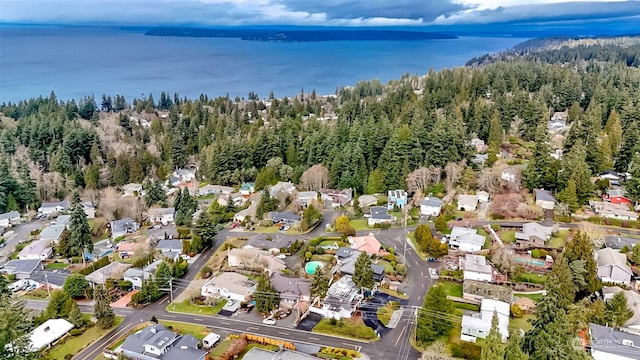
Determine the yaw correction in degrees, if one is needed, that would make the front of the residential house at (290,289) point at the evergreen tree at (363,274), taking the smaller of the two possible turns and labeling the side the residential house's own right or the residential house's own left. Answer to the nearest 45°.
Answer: approximately 90° to the residential house's own left

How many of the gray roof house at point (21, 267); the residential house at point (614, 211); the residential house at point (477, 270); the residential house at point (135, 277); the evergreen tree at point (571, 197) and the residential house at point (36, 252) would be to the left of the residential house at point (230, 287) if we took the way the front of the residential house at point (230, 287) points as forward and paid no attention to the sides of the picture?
3

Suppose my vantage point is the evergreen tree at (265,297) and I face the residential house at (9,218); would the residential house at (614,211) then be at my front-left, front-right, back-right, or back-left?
back-right

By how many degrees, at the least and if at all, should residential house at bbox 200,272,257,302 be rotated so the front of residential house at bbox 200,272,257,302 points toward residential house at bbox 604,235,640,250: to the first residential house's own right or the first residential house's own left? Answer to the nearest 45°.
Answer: approximately 90° to the first residential house's own left

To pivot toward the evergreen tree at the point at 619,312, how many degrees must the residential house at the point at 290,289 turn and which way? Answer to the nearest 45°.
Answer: approximately 90° to its left

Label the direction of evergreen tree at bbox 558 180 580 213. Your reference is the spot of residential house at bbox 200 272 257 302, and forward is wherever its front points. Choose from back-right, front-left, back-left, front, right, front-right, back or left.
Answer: left

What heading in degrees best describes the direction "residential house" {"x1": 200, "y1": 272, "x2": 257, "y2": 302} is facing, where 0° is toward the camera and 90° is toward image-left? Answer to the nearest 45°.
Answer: approximately 0°

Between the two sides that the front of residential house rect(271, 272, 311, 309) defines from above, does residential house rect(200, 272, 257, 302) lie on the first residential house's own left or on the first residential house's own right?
on the first residential house's own right

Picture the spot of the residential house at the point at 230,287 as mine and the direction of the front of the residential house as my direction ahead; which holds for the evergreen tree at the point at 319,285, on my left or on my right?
on my left

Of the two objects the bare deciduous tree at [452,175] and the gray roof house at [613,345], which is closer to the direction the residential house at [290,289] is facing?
the gray roof house

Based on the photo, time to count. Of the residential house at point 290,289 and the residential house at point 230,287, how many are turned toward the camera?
2

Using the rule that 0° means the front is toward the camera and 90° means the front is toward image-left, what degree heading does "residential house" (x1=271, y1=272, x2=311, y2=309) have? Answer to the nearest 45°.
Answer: approximately 0°

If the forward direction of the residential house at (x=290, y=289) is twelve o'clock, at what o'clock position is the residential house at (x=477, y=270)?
the residential house at (x=477, y=270) is roughly at 9 o'clock from the residential house at (x=290, y=289).

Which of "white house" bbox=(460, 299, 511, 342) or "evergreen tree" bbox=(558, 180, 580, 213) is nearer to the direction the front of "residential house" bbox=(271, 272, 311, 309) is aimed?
the white house

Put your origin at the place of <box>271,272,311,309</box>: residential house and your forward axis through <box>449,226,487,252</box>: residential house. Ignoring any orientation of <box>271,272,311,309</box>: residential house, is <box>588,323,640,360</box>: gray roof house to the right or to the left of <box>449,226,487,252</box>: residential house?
right

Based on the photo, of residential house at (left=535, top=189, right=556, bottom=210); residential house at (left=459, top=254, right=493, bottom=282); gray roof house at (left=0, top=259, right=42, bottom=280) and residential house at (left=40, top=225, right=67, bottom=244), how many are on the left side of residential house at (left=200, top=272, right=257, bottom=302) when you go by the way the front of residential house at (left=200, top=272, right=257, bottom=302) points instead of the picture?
2

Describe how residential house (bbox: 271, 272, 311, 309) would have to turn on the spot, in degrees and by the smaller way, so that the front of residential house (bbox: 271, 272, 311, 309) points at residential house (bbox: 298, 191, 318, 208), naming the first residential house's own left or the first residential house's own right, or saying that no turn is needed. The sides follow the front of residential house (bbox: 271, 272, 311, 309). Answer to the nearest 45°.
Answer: approximately 180°
